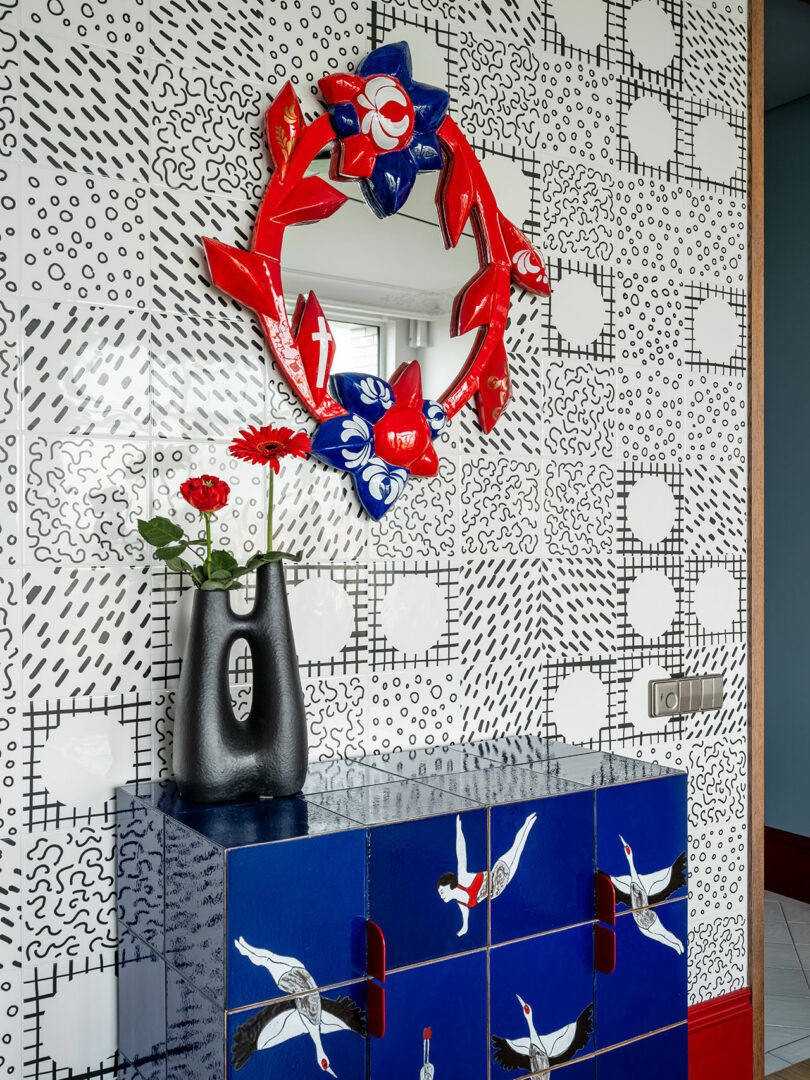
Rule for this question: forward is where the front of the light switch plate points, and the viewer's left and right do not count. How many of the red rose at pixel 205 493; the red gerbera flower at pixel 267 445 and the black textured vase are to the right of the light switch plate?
3

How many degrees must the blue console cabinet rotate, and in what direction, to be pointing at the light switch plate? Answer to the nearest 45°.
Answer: approximately 90° to its left

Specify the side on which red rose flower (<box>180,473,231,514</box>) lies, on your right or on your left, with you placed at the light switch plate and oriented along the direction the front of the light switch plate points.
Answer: on your right

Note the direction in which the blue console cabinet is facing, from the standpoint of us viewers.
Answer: facing the viewer and to the right of the viewer

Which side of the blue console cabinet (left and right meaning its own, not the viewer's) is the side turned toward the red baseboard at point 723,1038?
left

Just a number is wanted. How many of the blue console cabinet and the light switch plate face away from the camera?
0
